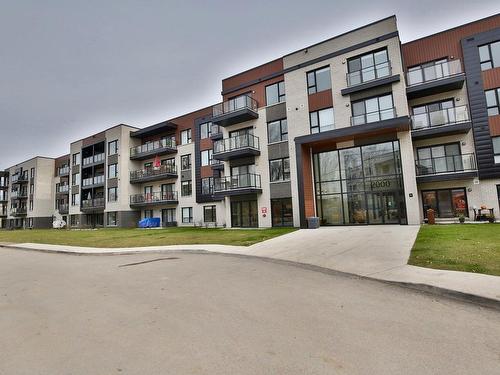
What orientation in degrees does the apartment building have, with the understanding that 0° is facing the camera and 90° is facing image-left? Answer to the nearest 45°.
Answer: approximately 45°
